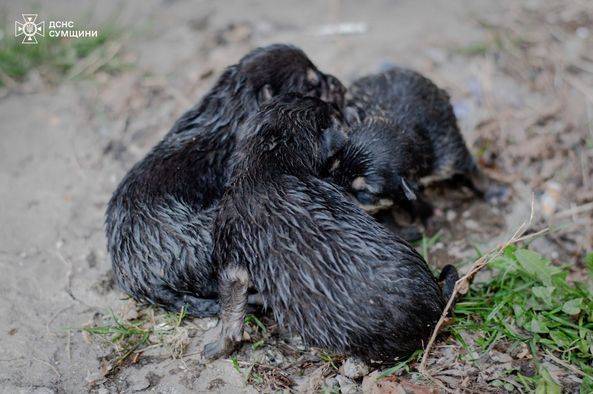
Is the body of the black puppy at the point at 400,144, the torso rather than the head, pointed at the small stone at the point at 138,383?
yes

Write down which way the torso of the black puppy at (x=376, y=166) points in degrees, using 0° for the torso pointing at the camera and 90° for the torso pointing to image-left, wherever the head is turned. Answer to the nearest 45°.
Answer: approximately 45°

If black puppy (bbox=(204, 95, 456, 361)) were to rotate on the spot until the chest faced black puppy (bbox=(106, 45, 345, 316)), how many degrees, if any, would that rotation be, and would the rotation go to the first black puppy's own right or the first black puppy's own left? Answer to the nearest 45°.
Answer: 0° — it already faces it

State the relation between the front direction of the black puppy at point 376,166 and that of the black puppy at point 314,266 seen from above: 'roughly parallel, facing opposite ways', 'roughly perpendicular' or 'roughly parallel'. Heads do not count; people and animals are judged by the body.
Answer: roughly perpendicular

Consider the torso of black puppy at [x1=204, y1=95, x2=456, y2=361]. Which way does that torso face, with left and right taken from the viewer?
facing away from the viewer and to the left of the viewer

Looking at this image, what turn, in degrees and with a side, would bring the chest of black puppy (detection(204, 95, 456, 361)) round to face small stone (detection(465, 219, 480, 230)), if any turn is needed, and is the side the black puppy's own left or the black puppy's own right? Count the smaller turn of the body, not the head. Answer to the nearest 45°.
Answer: approximately 90° to the black puppy's own right
